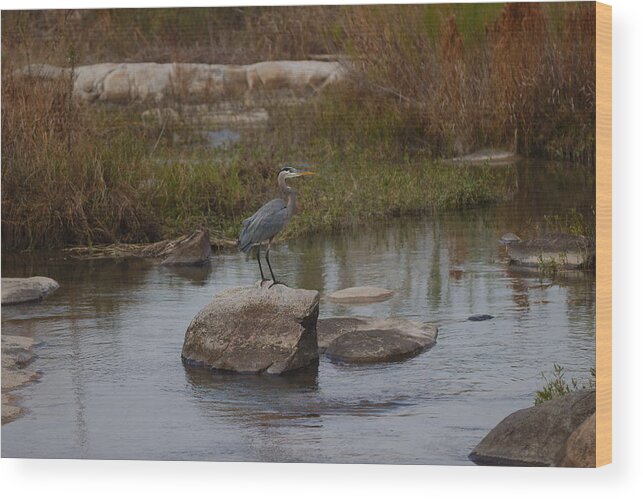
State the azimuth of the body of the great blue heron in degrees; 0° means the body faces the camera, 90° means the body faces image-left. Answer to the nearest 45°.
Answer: approximately 270°

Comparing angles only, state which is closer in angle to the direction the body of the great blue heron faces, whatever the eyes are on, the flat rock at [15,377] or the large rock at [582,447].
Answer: the large rock

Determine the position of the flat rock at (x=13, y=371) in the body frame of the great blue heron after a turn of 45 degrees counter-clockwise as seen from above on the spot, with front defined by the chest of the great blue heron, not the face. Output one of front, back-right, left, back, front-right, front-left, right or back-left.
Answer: back-left

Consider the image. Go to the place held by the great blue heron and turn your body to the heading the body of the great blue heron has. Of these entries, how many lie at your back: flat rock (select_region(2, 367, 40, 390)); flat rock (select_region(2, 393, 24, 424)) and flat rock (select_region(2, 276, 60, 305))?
3

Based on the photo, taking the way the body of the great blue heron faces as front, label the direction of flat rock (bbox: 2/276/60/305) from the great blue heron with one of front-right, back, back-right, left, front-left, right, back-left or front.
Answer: back

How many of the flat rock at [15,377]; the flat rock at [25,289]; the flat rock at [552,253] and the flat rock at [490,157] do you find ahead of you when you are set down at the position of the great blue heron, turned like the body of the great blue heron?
2

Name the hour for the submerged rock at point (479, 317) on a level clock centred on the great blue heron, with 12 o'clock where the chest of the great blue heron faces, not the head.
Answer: The submerged rock is roughly at 12 o'clock from the great blue heron.

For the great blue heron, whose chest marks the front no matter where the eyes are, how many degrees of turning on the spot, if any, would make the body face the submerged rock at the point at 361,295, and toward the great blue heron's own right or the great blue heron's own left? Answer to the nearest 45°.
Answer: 0° — it already faces it

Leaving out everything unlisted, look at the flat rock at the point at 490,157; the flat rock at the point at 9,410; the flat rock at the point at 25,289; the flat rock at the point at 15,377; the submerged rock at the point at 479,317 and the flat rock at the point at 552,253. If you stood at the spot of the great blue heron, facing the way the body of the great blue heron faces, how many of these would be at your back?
3

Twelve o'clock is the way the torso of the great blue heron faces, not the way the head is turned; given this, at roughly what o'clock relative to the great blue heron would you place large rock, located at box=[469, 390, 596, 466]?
The large rock is roughly at 1 o'clock from the great blue heron.

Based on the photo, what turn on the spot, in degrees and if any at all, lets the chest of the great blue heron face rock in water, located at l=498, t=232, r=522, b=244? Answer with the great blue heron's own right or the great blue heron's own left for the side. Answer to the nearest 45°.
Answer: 0° — it already faces it
